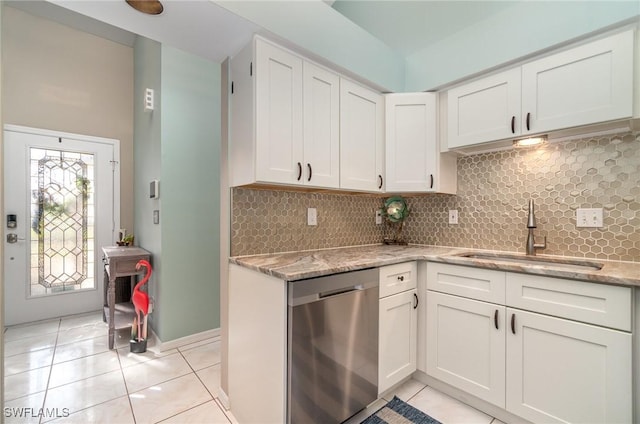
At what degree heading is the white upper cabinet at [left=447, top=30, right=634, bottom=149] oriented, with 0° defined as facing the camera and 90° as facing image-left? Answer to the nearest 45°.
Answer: approximately 45°

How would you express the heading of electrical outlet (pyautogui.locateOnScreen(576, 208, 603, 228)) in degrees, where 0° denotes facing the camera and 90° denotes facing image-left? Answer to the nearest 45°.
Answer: approximately 0°

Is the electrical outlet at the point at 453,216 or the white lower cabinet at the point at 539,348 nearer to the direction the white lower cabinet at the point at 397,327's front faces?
the white lower cabinet

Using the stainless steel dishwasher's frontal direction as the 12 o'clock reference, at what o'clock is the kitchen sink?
The kitchen sink is roughly at 10 o'clock from the stainless steel dishwasher.

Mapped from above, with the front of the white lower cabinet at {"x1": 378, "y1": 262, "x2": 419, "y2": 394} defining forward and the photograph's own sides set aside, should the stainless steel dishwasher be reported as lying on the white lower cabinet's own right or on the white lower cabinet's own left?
on the white lower cabinet's own right

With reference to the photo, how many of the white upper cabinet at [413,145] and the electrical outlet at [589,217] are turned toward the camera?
2

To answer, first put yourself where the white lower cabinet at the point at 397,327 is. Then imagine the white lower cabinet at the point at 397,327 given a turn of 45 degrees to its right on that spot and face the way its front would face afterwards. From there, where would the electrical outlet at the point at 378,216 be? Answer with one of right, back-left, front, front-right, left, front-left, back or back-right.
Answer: back

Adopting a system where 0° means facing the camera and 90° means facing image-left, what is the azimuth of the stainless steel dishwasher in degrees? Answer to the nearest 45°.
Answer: approximately 315°
